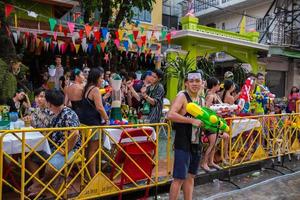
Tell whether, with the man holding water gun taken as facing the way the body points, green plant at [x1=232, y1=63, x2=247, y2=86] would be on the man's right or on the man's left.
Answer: on the man's left

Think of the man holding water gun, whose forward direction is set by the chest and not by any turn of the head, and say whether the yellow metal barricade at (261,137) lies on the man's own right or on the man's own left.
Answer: on the man's own left

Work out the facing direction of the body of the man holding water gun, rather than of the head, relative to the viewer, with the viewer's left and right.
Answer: facing the viewer and to the right of the viewer
